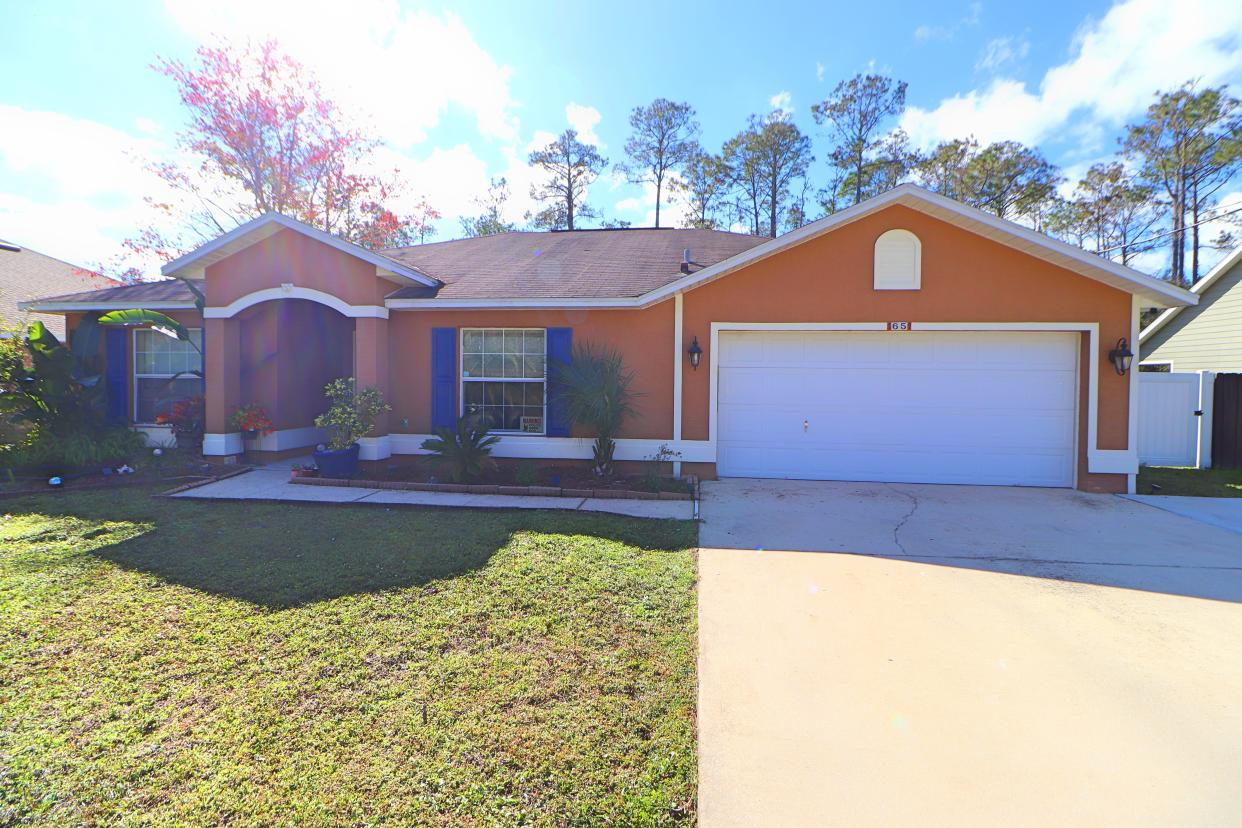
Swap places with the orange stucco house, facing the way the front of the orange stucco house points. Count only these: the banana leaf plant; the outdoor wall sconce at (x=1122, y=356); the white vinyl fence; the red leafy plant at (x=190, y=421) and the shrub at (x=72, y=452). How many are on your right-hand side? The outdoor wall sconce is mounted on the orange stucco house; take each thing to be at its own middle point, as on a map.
3

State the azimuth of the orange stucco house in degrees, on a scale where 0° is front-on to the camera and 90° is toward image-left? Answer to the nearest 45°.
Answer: approximately 0°

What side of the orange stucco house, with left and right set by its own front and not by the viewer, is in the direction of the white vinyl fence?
left

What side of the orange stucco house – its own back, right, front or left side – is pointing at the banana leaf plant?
right

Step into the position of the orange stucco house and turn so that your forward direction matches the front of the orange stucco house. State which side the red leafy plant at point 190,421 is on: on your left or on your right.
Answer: on your right

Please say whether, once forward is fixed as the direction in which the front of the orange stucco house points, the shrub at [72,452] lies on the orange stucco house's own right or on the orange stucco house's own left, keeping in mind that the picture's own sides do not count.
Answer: on the orange stucco house's own right
